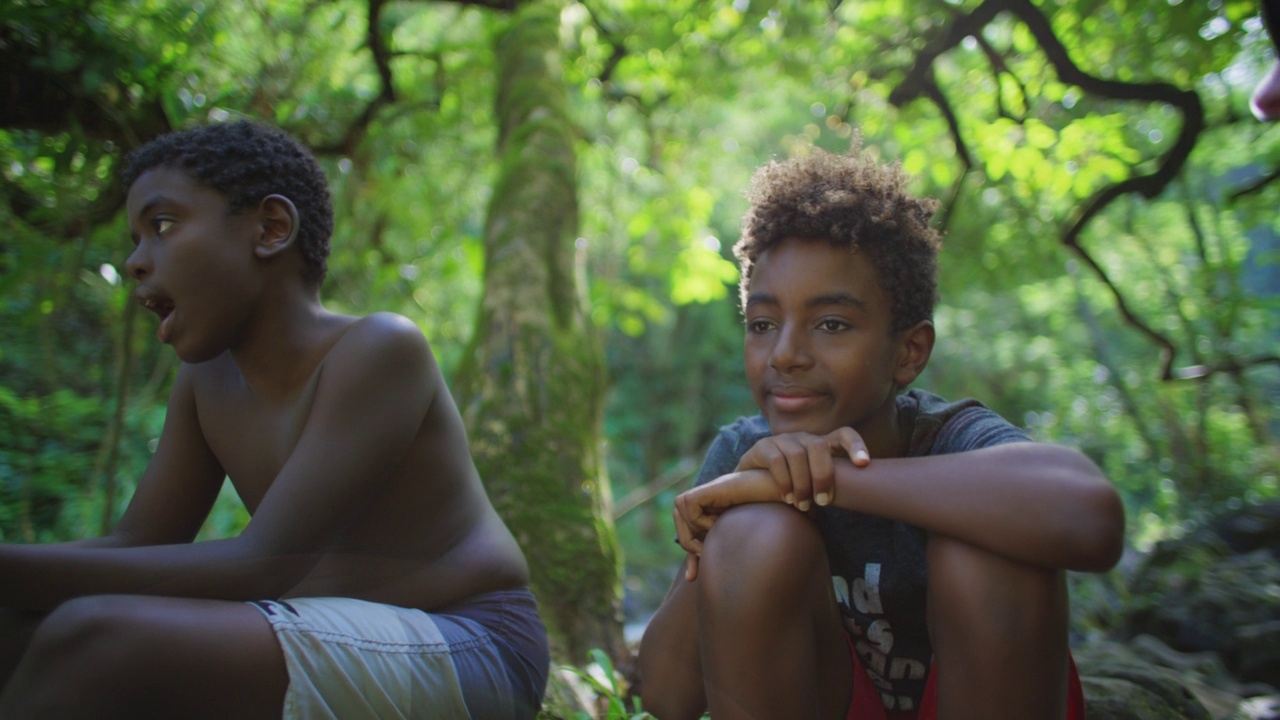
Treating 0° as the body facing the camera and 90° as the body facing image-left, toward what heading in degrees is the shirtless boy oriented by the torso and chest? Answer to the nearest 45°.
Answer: approximately 45°

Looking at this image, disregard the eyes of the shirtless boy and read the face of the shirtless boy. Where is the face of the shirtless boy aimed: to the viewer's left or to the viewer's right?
to the viewer's left

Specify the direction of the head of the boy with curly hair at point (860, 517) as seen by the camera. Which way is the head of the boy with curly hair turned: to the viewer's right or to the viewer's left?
to the viewer's left
